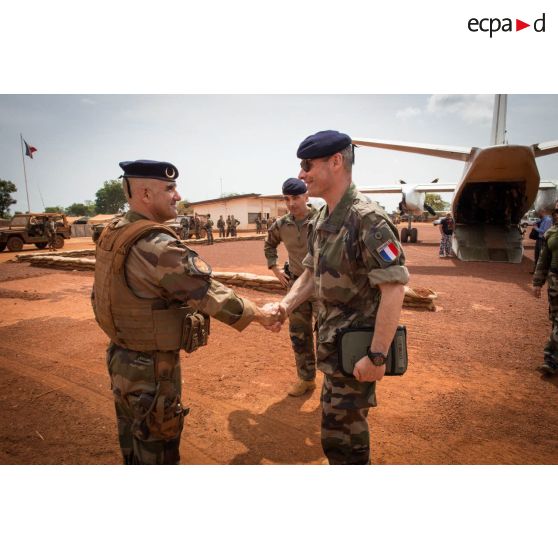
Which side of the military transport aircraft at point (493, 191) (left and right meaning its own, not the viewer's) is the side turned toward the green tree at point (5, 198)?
left

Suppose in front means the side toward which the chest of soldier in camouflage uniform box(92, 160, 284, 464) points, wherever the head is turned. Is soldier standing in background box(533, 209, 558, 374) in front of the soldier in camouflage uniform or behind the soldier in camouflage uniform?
in front

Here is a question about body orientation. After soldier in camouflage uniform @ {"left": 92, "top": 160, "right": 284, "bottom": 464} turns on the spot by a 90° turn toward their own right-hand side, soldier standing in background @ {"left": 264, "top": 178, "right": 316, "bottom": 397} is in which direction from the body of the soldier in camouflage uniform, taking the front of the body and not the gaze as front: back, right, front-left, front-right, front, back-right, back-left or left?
back-left

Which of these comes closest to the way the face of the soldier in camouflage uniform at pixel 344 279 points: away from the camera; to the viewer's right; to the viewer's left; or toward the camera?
to the viewer's left

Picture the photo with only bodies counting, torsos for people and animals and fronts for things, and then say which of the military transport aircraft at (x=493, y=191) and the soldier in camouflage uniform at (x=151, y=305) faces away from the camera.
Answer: the military transport aircraft

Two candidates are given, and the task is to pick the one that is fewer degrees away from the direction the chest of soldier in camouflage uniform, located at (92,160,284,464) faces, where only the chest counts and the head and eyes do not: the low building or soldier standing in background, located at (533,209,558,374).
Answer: the soldier standing in background

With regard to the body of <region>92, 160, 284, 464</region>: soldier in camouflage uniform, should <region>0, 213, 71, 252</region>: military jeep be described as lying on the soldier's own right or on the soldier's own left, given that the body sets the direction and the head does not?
on the soldier's own left

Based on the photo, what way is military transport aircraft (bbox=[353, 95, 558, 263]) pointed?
away from the camera

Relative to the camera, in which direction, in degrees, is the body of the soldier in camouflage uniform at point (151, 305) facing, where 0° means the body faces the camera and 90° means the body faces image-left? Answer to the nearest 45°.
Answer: approximately 270°

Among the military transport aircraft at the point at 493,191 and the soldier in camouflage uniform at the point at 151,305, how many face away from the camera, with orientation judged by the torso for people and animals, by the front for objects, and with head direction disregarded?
1

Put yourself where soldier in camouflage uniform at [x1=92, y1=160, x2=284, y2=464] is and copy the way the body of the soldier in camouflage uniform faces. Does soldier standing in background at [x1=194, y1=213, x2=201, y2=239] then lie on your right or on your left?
on your left

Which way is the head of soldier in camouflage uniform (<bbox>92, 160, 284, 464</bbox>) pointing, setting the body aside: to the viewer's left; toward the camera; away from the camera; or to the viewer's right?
to the viewer's right

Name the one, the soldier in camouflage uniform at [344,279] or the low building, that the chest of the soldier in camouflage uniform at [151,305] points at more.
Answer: the soldier in camouflage uniform

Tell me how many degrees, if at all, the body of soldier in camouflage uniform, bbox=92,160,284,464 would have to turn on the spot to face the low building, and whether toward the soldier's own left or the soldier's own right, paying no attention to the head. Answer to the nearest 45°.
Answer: approximately 90° to the soldier's own left

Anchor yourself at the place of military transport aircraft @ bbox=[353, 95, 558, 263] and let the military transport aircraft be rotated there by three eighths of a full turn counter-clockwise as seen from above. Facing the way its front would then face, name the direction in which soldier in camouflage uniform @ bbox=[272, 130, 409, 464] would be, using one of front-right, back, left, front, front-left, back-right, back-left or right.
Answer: front-left
